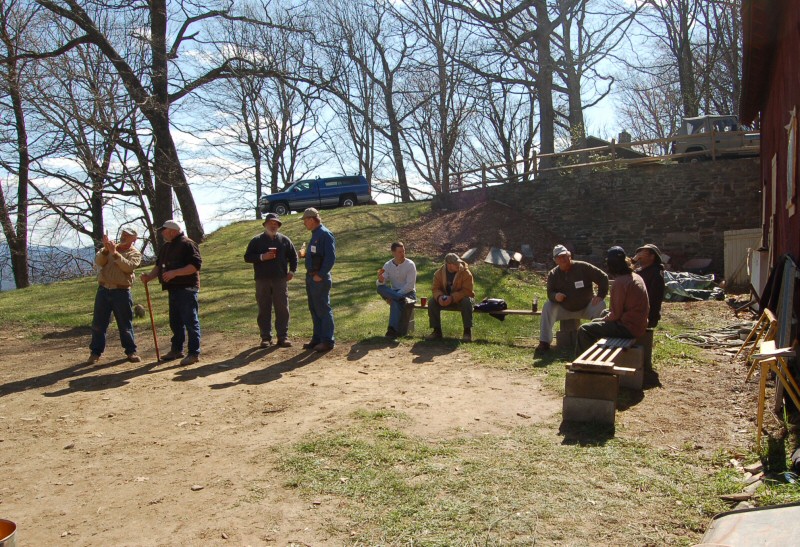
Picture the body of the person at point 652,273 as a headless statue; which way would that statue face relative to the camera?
to the viewer's left

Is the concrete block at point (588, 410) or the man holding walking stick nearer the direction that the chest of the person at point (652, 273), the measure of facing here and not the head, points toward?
the man holding walking stick

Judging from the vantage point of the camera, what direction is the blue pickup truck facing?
facing to the left of the viewer

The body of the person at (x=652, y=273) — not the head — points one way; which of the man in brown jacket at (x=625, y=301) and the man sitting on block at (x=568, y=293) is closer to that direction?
the man sitting on block

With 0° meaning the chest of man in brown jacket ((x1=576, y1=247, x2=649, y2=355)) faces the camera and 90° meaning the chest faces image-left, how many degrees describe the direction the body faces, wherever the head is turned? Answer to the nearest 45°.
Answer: approximately 90°

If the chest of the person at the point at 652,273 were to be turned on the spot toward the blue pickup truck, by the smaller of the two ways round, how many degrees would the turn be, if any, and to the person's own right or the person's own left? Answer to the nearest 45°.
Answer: approximately 45° to the person's own right
